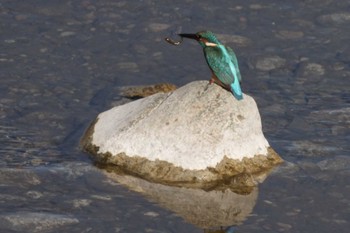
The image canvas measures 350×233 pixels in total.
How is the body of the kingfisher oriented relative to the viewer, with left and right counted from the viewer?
facing away from the viewer and to the left of the viewer

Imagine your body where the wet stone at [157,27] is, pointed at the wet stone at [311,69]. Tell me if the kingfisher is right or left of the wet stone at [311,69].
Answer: right

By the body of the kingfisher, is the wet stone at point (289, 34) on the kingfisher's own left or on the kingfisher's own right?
on the kingfisher's own right

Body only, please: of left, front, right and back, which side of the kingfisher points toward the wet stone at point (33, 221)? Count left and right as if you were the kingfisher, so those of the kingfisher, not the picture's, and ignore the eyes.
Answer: left

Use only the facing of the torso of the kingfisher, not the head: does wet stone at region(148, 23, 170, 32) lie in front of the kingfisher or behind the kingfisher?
in front

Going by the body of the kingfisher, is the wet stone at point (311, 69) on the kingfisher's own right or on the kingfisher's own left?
on the kingfisher's own right
